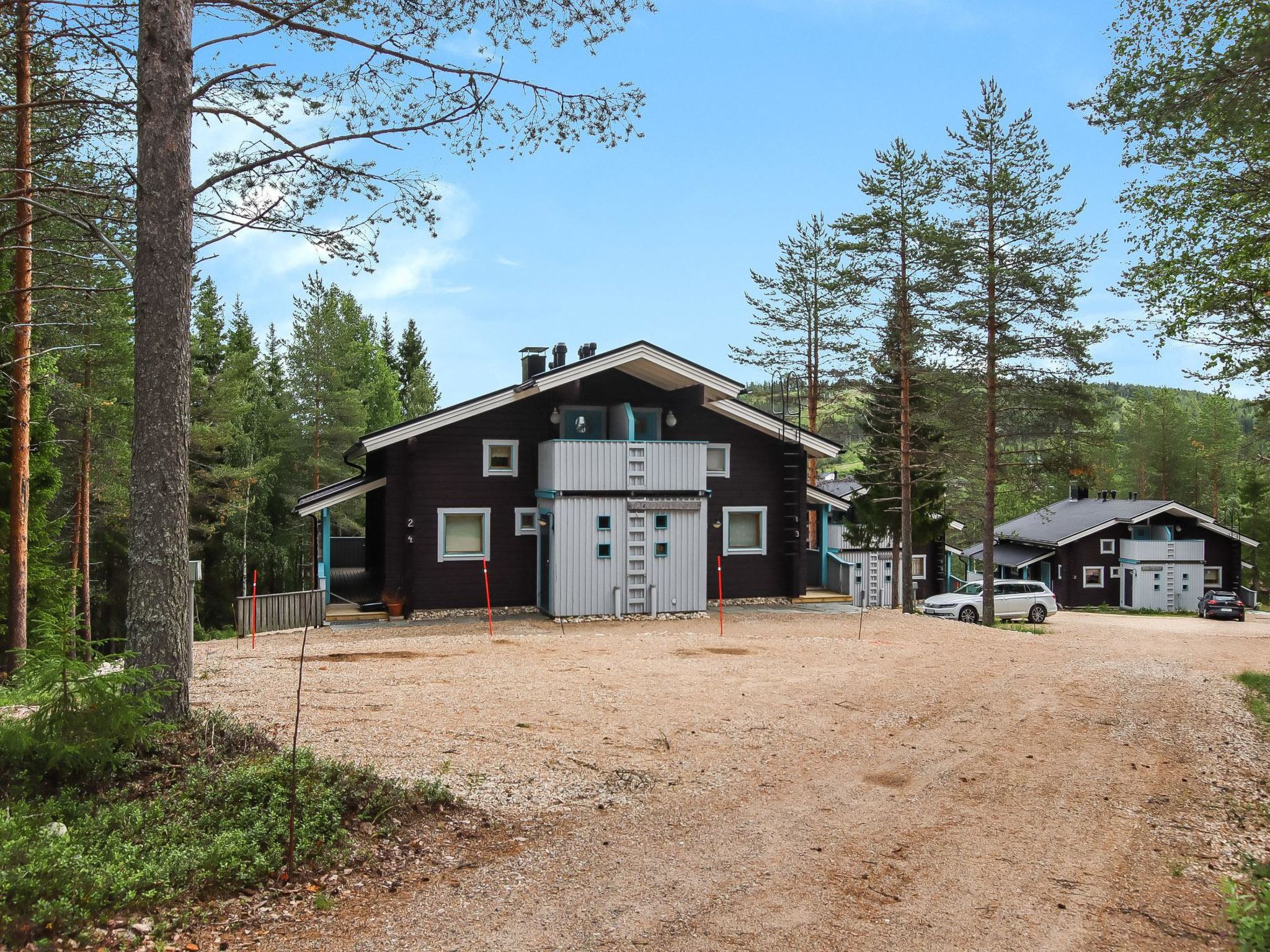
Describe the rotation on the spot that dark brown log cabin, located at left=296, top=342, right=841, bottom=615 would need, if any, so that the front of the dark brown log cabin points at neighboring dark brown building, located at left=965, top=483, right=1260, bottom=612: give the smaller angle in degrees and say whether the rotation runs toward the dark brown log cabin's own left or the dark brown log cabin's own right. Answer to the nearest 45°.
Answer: approximately 135° to the dark brown log cabin's own left

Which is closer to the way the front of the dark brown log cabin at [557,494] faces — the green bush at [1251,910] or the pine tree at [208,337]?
the green bush

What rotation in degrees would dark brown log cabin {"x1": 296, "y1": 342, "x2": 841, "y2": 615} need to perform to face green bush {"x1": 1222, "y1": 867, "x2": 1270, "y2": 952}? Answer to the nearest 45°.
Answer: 0° — it already faces it

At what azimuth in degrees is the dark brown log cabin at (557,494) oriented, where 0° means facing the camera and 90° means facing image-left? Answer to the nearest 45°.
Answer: approximately 0°

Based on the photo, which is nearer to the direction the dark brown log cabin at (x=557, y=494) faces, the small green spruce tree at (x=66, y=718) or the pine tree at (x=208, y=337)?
the small green spruce tree

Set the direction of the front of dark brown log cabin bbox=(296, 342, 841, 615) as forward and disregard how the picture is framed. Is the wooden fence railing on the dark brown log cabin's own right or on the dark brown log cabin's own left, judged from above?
on the dark brown log cabin's own right

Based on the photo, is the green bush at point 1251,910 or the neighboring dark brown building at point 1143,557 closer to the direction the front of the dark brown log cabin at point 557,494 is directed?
the green bush

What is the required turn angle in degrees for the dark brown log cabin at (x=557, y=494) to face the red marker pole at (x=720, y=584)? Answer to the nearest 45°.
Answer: approximately 90° to its left

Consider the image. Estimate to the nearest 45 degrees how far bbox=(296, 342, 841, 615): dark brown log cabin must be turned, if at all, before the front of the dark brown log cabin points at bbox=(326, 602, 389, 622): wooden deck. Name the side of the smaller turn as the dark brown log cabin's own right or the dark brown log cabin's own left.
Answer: approximately 90° to the dark brown log cabin's own right
